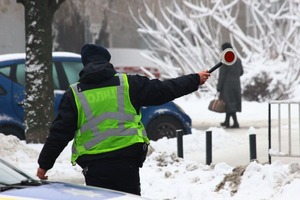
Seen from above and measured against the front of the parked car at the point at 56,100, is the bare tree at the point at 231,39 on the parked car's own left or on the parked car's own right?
on the parked car's own left

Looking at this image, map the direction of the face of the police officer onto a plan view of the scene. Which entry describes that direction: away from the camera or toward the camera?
away from the camera

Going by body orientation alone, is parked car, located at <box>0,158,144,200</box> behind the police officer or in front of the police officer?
behind

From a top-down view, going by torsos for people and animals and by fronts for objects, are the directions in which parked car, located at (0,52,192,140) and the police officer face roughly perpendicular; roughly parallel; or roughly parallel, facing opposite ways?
roughly perpendicular

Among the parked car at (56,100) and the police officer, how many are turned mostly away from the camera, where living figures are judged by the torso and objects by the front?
1

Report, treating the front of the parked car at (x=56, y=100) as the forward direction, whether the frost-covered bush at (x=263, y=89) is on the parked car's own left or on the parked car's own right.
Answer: on the parked car's own left

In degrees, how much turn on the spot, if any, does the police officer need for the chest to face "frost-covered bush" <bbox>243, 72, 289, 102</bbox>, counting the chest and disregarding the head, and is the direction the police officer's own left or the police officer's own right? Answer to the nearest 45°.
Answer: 0° — they already face it

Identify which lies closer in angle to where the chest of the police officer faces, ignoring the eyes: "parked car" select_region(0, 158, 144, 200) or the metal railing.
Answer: the metal railing

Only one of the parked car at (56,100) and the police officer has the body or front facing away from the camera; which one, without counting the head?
the police officer

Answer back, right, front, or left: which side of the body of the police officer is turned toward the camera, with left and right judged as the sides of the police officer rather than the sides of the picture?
back

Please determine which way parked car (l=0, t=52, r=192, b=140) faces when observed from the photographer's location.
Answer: facing to the right of the viewer
